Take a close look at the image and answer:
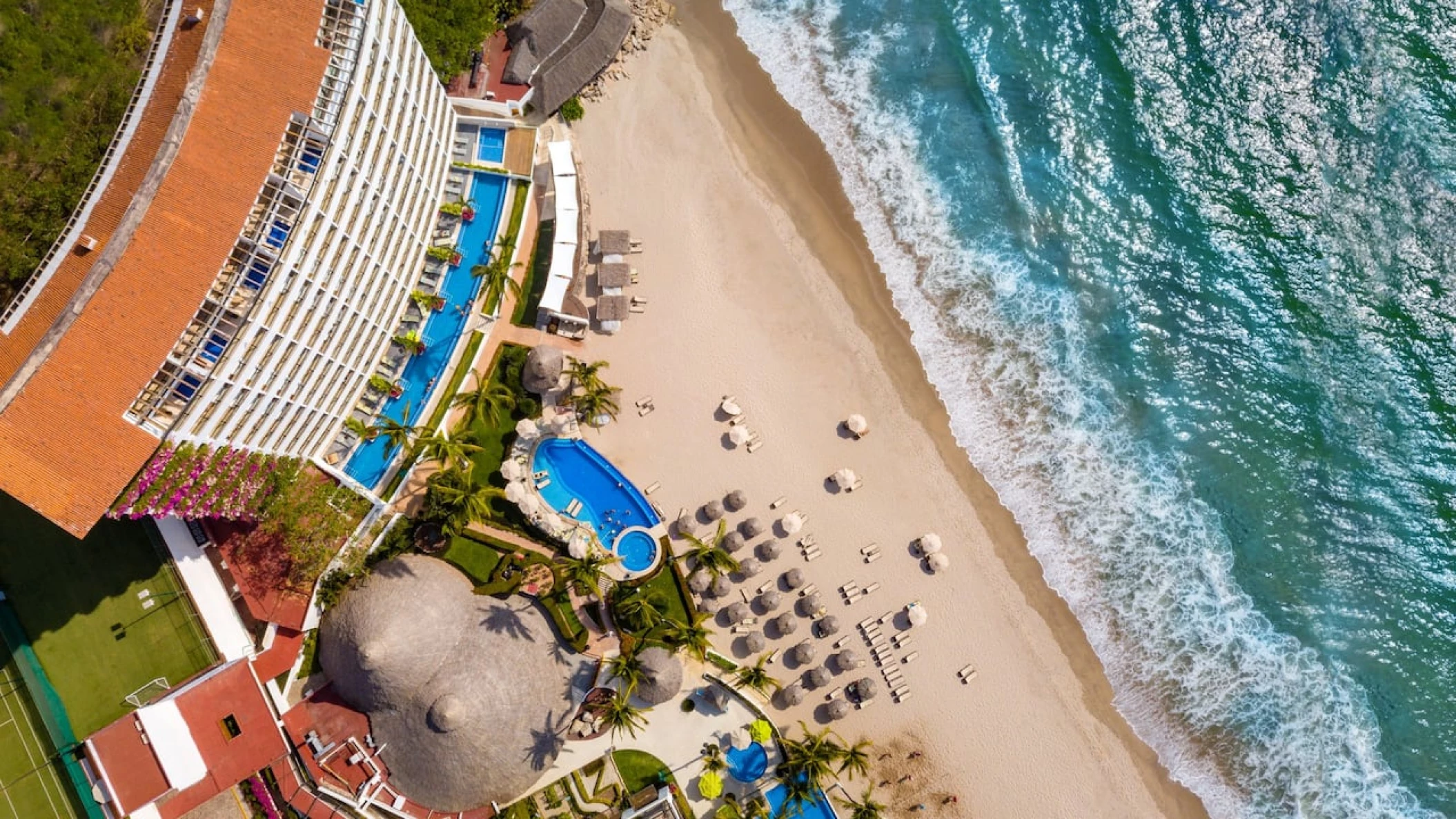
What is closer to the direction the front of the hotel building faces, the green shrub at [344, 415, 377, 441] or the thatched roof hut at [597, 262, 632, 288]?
the thatched roof hut

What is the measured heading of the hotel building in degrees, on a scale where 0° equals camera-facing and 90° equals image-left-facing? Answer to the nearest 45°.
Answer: approximately 315°
